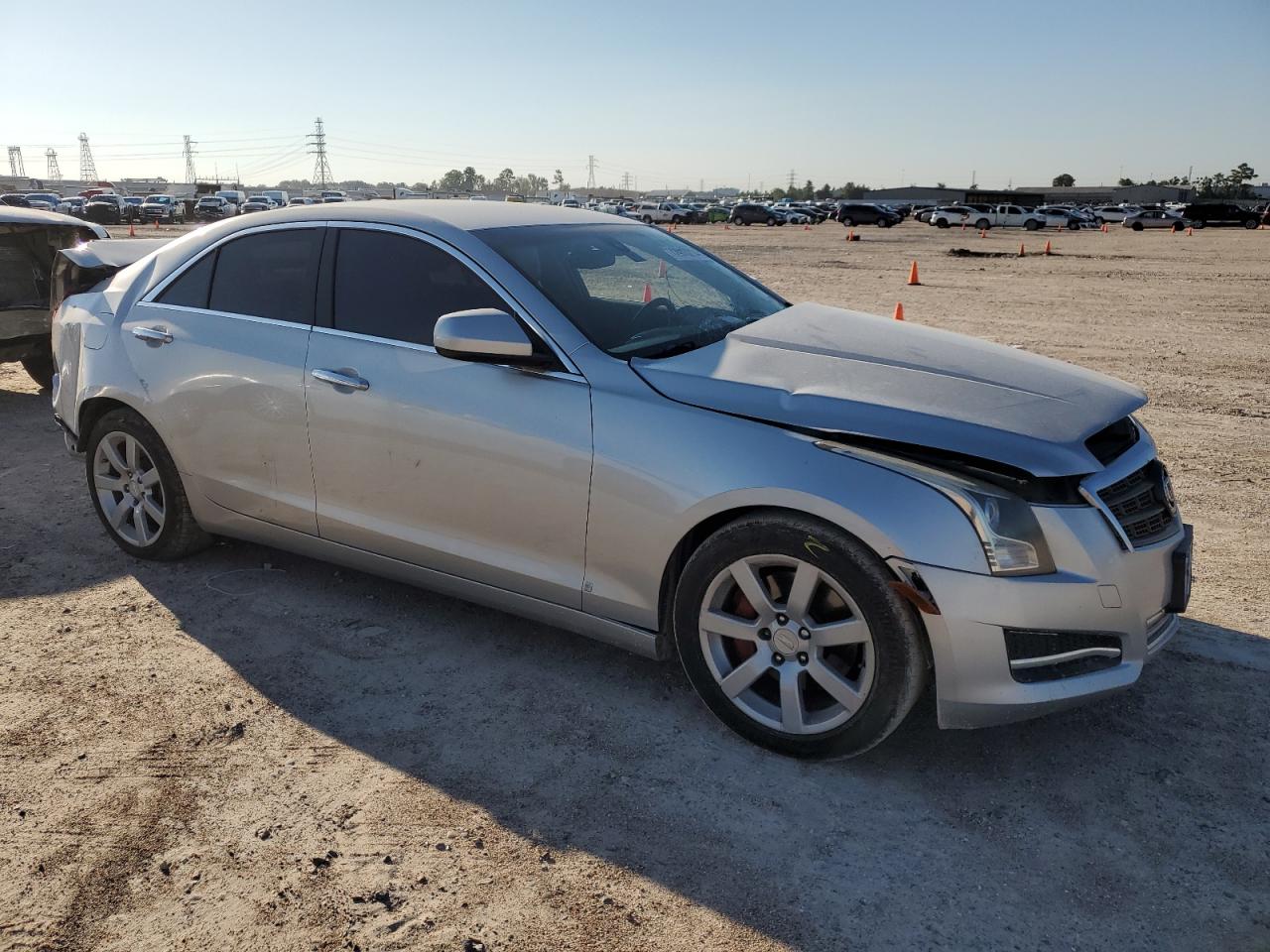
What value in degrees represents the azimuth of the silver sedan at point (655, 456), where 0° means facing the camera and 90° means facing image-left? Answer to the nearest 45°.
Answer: approximately 315°
